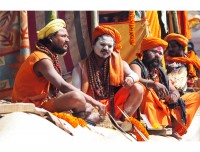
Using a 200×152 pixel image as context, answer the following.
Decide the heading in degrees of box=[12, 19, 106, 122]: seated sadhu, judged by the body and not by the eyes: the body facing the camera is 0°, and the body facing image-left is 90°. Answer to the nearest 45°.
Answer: approximately 270°

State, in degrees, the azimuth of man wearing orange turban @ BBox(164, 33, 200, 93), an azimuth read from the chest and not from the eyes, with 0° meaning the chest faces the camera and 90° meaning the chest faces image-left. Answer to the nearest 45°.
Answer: approximately 45°

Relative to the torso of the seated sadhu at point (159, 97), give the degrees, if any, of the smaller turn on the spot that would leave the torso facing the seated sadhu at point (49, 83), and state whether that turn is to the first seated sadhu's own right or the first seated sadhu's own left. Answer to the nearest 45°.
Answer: approximately 90° to the first seated sadhu's own right

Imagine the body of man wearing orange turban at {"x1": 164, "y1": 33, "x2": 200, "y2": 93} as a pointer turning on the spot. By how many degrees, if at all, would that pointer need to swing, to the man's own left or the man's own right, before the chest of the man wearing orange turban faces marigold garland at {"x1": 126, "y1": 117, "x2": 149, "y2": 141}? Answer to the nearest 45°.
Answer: approximately 45° to the man's own left

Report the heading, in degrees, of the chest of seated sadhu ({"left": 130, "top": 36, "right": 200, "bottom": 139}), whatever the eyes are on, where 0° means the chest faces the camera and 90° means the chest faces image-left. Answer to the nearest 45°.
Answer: approximately 315°

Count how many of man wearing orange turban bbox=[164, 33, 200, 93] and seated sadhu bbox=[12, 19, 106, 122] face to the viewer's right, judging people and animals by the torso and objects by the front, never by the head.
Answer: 1

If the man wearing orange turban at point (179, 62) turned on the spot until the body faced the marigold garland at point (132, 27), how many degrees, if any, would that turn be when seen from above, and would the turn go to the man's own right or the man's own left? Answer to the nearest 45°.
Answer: approximately 45° to the man's own right

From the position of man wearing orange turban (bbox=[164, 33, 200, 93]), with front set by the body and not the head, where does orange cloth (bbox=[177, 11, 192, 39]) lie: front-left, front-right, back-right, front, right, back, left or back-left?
back-right

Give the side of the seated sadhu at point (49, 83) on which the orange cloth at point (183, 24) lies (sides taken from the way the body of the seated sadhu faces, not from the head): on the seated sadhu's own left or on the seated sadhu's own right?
on the seated sadhu's own left

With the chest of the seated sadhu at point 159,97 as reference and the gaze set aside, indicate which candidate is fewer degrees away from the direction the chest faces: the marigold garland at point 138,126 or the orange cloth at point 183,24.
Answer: the marigold garland

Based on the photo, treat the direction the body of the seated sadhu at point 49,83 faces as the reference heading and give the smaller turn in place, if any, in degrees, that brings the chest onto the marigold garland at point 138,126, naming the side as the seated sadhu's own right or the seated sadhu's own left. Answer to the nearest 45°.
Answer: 0° — they already face it
